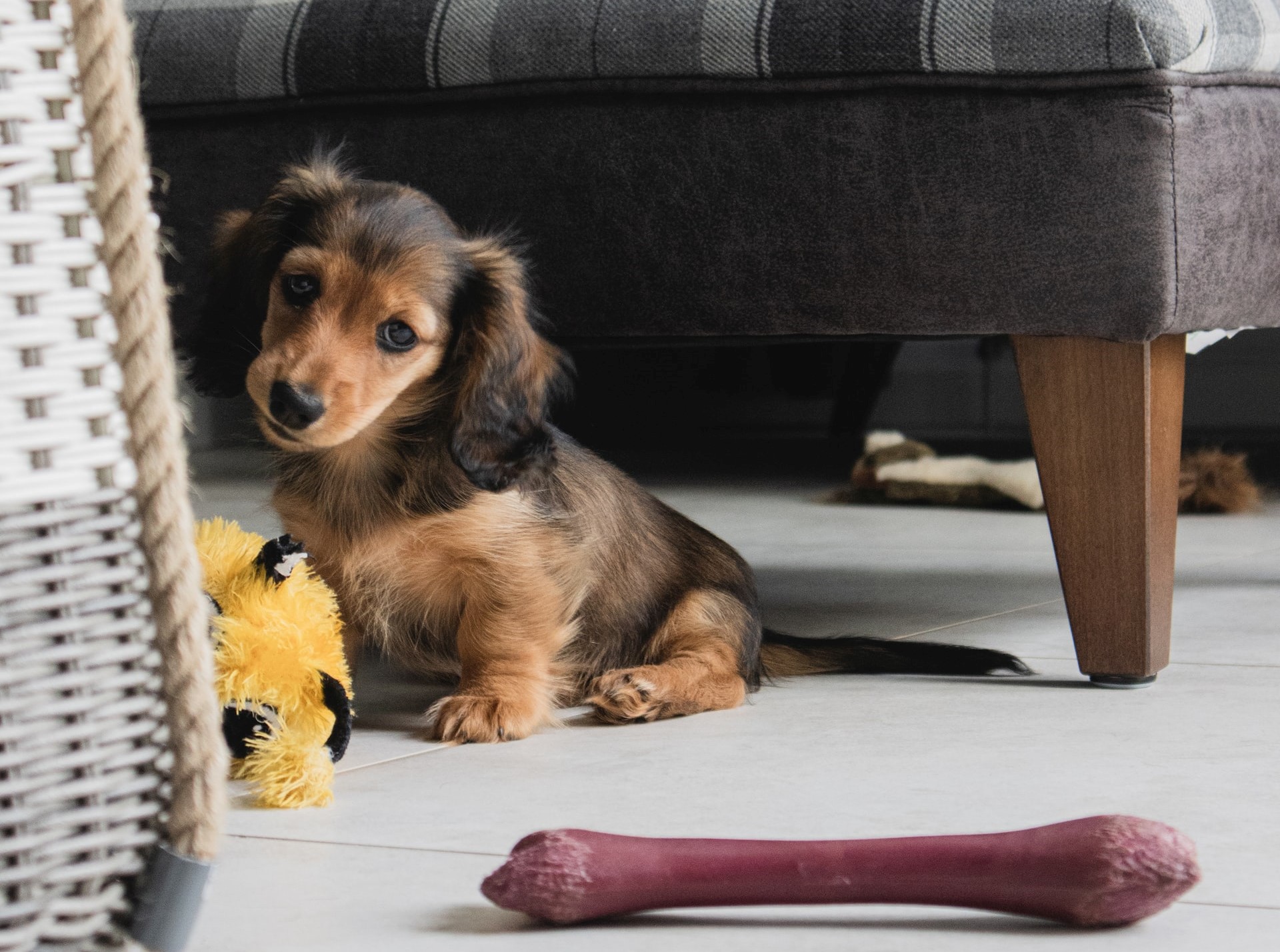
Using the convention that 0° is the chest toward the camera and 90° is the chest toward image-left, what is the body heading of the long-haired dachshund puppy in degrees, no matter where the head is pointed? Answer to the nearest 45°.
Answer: approximately 45°

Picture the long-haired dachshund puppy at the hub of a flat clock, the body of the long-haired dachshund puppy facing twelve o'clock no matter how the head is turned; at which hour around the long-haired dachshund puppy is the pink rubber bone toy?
The pink rubber bone toy is roughly at 10 o'clock from the long-haired dachshund puppy.
